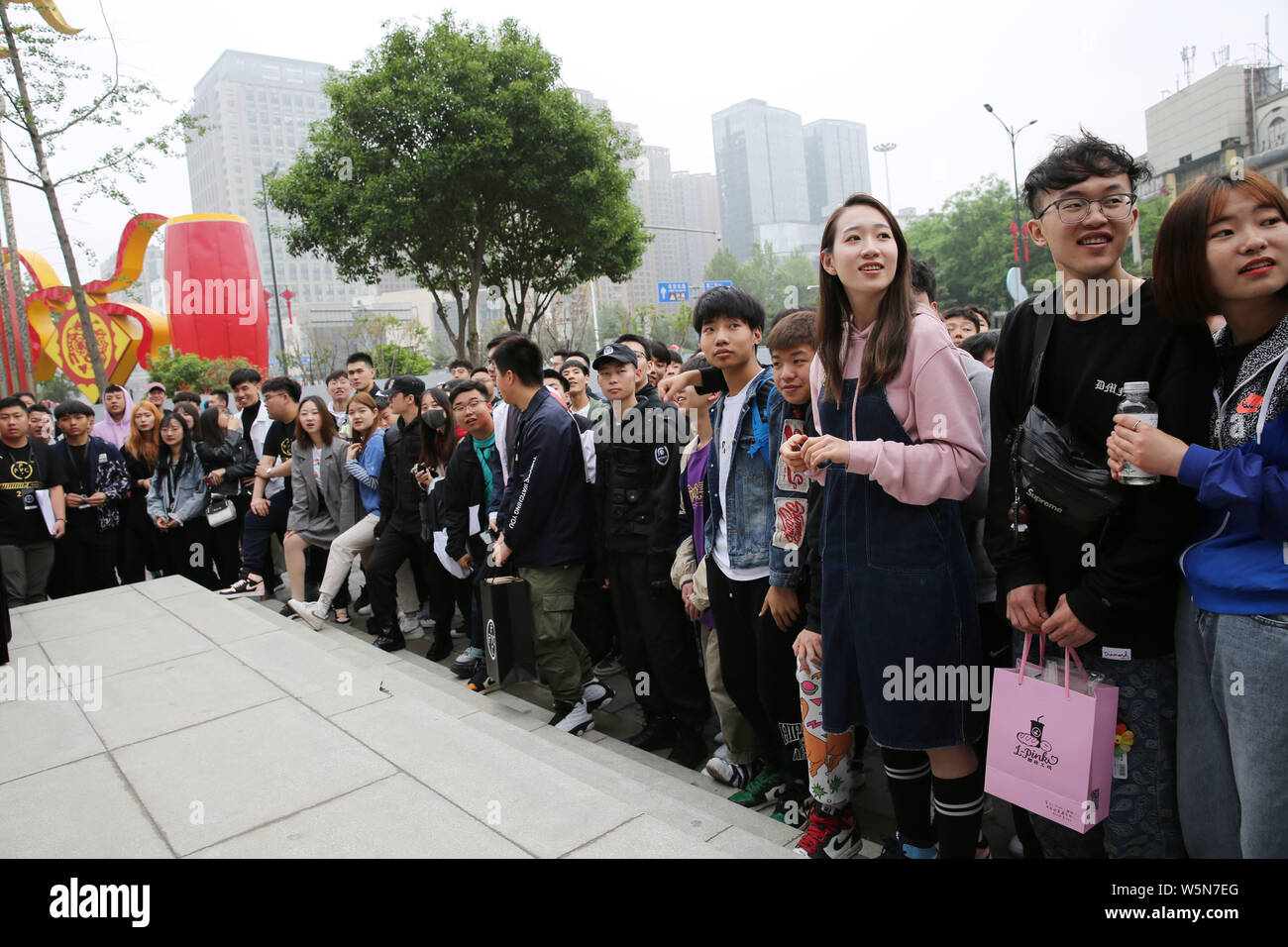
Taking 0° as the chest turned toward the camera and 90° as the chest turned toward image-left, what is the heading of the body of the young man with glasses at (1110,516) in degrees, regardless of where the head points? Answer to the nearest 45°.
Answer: approximately 45°

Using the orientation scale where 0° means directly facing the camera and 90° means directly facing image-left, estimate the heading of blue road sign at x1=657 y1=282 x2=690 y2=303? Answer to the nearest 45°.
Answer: approximately 0°

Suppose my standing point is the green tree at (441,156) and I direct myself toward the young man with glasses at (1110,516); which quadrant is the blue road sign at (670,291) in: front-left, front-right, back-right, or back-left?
back-left

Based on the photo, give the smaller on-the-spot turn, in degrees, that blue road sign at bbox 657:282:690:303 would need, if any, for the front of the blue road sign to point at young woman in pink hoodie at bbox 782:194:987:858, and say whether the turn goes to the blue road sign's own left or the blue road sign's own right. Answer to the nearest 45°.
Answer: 0° — it already faces them

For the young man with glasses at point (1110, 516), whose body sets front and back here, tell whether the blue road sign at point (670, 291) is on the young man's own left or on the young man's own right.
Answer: on the young man's own right

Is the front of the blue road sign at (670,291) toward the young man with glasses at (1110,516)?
yes
